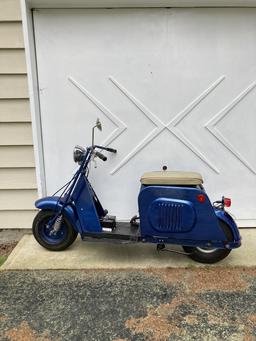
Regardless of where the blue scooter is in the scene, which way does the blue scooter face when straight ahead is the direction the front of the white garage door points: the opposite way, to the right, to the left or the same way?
to the right

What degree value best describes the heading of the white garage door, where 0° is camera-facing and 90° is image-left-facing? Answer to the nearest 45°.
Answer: approximately 0°

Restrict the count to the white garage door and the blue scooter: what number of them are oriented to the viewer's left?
1

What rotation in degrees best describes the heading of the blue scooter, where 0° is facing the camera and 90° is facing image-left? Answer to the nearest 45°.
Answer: approximately 90°
